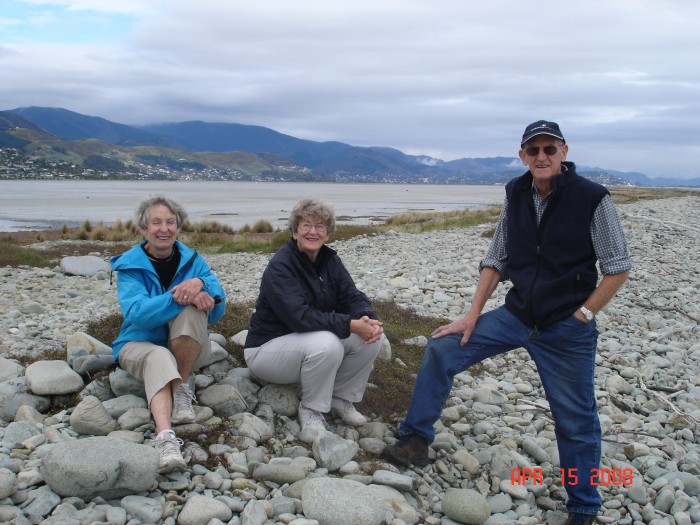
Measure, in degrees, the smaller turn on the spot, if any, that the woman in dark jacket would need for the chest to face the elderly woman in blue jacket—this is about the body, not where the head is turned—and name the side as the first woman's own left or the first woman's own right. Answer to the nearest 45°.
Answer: approximately 135° to the first woman's own right

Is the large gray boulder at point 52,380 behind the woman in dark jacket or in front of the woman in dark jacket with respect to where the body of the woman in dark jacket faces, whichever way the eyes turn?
behind

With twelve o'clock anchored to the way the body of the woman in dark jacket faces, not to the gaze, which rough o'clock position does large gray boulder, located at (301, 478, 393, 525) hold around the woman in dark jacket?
The large gray boulder is roughly at 1 o'clock from the woman in dark jacket.

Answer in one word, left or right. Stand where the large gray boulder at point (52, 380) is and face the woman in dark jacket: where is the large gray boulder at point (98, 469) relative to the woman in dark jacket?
right

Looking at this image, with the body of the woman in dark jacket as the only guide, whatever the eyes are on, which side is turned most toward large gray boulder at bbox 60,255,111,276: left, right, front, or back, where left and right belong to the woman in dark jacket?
back

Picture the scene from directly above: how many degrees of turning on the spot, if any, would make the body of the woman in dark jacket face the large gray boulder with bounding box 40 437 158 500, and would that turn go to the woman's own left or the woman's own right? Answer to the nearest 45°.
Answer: approximately 90° to the woman's own right

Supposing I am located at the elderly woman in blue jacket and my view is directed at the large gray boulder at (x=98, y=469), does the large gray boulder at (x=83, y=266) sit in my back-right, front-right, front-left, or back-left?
back-right

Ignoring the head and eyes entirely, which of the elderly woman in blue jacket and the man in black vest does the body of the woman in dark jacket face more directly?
the man in black vest

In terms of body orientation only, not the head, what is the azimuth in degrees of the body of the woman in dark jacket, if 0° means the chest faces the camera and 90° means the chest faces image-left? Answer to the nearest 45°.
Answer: approximately 315°
